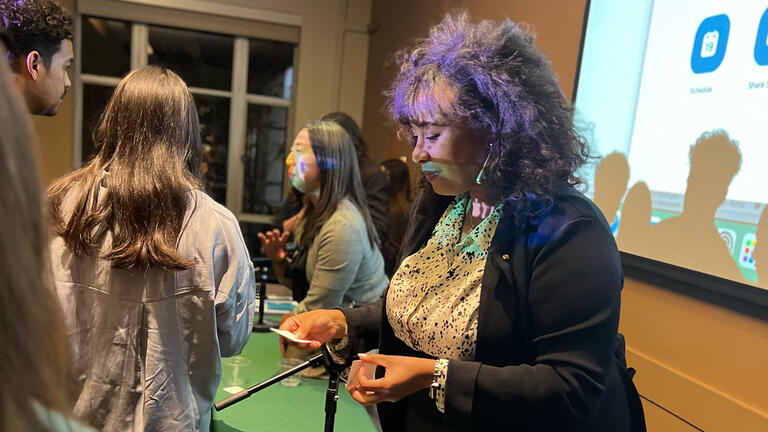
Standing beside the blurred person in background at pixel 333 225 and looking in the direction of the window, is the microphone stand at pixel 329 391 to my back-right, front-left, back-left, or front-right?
back-left

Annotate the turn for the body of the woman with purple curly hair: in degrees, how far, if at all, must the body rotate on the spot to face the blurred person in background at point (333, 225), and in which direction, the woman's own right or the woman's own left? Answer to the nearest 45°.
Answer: approximately 90° to the woman's own right

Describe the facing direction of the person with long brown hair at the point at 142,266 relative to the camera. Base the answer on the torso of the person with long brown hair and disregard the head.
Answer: away from the camera

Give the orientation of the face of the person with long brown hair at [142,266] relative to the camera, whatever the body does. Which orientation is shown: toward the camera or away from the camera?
away from the camera

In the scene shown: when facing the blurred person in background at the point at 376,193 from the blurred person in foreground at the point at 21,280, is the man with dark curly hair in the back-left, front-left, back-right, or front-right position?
front-left

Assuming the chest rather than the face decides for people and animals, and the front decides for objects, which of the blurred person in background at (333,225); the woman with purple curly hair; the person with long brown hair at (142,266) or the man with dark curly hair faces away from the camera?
the person with long brown hair

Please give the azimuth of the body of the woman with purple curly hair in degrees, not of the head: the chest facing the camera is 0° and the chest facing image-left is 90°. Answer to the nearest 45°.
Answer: approximately 45°

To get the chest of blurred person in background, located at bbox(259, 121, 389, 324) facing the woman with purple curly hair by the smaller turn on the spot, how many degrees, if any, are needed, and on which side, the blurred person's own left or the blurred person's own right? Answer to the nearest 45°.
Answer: approximately 90° to the blurred person's own left

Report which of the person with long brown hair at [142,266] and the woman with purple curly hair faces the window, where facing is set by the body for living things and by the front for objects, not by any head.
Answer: the person with long brown hair

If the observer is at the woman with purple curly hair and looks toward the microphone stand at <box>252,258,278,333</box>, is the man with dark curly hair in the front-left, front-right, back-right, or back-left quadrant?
front-left
